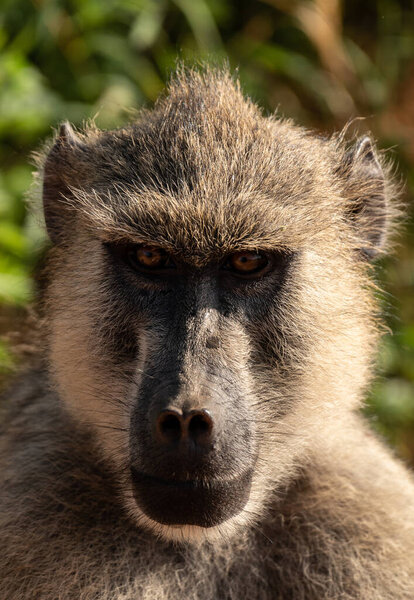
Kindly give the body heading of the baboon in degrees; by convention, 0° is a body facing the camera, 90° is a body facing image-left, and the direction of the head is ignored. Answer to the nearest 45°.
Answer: approximately 0°
